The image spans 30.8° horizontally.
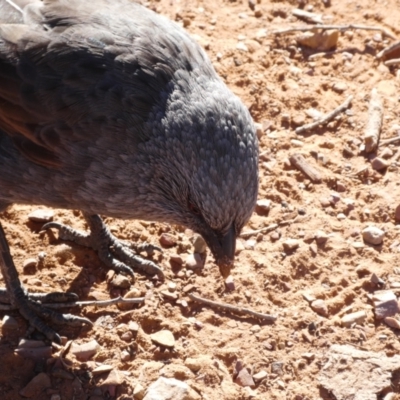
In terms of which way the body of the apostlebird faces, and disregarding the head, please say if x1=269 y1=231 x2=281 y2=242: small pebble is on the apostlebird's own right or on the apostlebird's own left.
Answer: on the apostlebird's own left

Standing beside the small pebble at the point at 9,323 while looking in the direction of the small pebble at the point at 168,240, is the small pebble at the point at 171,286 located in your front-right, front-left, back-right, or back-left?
front-right

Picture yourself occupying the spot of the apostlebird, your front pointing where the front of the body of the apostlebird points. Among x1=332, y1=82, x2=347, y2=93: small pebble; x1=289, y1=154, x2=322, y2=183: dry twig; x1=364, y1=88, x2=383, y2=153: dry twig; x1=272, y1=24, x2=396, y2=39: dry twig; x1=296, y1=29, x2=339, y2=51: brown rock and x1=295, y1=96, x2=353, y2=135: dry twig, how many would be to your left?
6

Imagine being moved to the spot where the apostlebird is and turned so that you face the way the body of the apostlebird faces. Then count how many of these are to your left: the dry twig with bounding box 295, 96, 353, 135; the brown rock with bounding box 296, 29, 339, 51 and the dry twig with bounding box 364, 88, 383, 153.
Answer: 3

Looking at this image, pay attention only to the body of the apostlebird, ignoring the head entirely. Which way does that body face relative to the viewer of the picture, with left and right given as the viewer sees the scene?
facing the viewer and to the right of the viewer

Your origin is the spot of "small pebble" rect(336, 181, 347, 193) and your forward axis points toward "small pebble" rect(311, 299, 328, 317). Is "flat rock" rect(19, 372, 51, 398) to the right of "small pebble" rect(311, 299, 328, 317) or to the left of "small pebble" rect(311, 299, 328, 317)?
right

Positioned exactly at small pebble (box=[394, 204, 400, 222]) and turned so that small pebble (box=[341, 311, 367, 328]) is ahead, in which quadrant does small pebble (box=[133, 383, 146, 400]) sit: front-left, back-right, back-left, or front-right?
front-right

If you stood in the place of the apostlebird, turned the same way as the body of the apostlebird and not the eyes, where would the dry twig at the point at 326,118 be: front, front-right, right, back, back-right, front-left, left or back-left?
left

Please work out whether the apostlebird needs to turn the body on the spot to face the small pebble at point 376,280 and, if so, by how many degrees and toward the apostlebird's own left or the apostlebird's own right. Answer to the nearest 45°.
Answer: approximately 45° to the apostlebird's own left

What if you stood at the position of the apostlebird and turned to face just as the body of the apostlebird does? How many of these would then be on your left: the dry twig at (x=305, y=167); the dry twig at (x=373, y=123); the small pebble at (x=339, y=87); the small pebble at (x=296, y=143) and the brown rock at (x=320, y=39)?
5

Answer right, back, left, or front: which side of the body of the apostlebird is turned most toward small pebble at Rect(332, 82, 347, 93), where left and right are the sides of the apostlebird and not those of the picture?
left

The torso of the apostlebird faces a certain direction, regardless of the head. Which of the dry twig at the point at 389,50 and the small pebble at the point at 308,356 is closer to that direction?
the small pebble

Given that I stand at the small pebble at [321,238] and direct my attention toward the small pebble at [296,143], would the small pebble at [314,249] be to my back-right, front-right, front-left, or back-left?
back-left

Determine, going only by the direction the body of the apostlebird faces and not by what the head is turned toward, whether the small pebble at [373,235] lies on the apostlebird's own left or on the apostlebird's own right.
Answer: on the apostlebird's own left

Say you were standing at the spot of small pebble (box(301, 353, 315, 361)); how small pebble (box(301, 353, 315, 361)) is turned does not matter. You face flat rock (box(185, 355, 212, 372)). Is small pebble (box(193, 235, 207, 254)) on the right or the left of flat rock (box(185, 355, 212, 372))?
right
